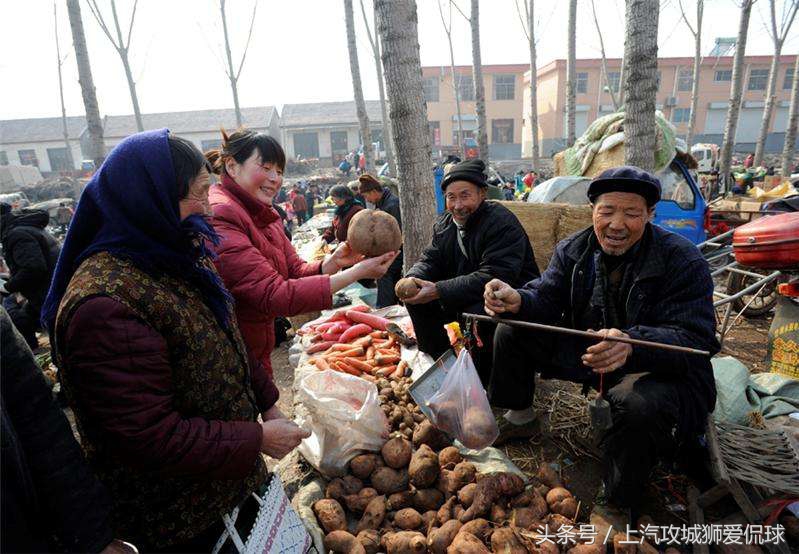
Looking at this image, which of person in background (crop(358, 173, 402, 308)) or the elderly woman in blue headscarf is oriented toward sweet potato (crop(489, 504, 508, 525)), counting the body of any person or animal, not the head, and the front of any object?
the elderly woman in blue headscarf

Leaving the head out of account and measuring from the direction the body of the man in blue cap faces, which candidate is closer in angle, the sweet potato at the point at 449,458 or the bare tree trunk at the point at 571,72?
the sweet potato

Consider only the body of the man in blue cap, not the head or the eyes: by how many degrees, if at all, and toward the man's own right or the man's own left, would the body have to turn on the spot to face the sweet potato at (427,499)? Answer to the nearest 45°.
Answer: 0° — they already face it

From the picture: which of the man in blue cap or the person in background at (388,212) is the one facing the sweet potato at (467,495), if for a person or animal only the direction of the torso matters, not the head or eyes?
the man in blue cap

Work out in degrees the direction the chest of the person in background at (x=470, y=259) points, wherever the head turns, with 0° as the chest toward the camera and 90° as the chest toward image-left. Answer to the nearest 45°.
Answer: approximately 45°

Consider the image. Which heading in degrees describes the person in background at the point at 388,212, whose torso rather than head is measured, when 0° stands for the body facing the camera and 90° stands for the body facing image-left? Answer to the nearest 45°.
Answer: approximately 90°

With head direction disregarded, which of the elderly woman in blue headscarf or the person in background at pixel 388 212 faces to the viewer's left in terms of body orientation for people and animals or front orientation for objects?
the person in background

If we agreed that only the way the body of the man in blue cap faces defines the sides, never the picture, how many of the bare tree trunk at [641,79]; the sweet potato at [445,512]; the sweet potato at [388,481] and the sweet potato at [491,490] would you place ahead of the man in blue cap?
3

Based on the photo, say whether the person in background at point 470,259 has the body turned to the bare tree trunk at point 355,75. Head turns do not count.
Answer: no

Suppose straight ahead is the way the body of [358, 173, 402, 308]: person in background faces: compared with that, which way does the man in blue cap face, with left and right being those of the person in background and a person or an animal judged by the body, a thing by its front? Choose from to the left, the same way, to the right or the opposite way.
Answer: the same way

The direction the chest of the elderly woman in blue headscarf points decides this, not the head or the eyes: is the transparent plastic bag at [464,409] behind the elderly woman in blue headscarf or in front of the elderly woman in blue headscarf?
in front

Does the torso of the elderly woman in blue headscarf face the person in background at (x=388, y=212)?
no

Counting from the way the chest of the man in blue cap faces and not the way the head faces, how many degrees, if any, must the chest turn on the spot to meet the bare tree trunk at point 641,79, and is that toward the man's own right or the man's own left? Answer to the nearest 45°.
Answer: approximately 135° to the man's own right

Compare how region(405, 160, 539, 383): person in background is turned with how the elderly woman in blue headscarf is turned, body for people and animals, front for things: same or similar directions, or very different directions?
very different directions

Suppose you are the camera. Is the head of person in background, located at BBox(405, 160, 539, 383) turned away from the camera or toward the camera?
toward the camera

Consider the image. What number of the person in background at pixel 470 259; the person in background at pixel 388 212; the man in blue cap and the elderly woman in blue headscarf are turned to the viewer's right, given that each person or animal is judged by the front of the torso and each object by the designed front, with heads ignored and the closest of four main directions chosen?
1

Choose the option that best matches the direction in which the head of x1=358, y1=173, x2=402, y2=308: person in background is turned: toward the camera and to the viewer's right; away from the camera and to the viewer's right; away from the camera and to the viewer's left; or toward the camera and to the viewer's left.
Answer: toward the camera and to the viewer's left

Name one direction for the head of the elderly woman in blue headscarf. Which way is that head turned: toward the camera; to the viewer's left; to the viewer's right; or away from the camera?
to the viewer's right

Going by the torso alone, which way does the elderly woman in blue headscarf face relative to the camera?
to the viewer's right
